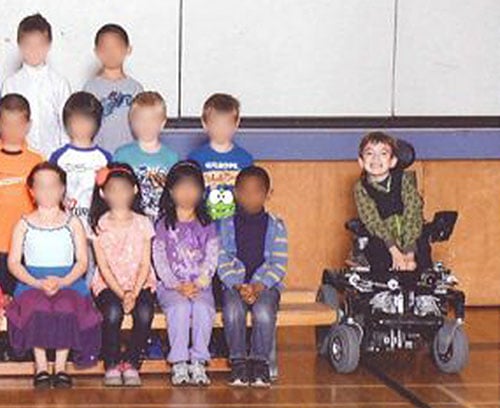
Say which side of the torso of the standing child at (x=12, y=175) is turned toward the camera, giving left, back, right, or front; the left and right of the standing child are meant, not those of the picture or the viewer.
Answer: front

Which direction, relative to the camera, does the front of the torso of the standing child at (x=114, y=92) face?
toward the camera

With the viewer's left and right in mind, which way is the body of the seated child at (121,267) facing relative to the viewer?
facing the viewer

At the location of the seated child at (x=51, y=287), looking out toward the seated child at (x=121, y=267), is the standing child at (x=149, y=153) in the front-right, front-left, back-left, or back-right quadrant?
front-left
